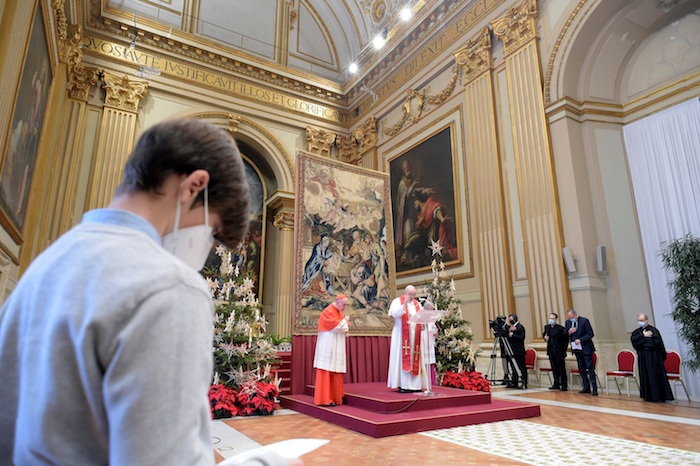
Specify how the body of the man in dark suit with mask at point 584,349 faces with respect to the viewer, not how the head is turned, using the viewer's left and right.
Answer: facing the viewer and to the left of the viewer

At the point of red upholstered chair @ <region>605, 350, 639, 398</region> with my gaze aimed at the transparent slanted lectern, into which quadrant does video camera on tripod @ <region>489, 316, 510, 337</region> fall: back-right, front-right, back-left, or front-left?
front-right

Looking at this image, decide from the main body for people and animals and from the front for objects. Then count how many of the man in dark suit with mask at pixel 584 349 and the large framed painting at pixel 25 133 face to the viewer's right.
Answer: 1

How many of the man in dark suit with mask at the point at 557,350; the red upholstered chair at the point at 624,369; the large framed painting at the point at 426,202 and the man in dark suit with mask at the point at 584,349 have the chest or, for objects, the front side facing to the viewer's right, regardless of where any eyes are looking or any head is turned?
0

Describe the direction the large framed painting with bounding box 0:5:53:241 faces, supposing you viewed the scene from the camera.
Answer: facing to the right of the viewer

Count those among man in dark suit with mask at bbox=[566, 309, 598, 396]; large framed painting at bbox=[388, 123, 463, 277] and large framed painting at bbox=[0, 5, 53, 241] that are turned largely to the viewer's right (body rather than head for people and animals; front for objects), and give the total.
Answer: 1

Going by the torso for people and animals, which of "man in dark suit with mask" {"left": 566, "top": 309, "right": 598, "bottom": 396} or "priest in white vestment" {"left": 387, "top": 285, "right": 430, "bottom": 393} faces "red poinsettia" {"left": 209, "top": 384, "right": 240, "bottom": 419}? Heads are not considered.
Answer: the man in dark suit with mask

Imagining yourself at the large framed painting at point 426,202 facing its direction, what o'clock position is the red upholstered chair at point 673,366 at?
The red upholstered chair is roughly at 9 o'clock from the large framed painting.

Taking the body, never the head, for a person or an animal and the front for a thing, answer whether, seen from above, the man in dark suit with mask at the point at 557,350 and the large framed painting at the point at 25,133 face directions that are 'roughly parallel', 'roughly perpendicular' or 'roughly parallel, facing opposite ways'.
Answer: roughly parallel, facing opposite ways

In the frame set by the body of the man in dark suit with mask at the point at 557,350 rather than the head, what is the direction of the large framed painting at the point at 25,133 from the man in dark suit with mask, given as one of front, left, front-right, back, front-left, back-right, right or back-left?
front

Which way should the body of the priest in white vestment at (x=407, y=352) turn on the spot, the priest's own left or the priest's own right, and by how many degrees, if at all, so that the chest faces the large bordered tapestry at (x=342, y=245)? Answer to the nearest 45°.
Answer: approximately 180°

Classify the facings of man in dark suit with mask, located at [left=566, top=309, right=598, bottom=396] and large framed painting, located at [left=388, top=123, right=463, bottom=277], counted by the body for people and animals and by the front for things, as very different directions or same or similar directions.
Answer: same or similar directions
